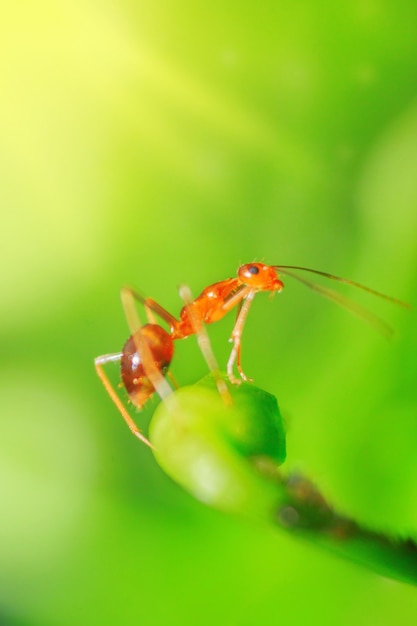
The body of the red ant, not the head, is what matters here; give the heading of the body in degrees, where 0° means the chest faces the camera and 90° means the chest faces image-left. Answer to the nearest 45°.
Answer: approximately 270°
